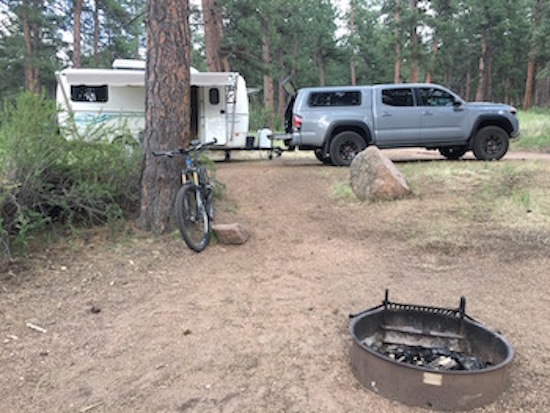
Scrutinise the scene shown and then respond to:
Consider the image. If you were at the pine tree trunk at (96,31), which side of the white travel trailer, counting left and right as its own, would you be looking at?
left

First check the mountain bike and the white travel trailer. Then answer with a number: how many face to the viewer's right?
1

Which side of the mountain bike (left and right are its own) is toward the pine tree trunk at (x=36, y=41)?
back

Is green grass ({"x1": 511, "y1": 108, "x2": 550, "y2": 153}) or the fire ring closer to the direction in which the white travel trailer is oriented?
the green grass

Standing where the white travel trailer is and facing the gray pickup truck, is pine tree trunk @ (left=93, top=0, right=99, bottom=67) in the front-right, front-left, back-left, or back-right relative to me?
back-left

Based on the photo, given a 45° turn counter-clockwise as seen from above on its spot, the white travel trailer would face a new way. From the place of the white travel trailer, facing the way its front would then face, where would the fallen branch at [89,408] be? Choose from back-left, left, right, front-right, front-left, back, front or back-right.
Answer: back-right

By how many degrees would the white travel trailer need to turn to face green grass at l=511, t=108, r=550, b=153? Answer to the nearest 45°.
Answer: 0° — it already faces it

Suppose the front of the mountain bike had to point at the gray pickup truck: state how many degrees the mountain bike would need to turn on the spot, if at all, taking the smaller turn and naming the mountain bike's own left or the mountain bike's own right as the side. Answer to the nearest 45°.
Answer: approximately 135° to the mountain bike's own left

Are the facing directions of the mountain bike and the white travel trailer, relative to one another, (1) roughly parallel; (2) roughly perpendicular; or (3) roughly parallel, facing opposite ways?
roughly perpendicular

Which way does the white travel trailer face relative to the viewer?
to the viewer's right
